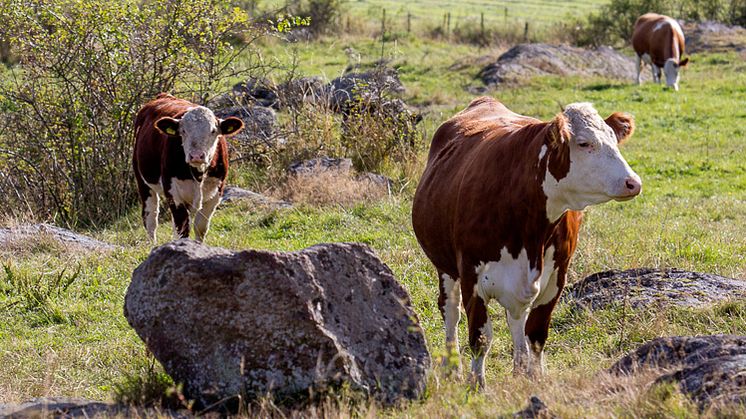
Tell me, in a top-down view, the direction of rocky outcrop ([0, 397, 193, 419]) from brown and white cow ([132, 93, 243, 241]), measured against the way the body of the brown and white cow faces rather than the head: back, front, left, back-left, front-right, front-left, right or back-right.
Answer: front-right

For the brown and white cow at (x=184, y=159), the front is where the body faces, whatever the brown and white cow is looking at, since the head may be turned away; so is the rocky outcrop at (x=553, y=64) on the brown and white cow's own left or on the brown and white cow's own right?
on the brown and white cow's own left

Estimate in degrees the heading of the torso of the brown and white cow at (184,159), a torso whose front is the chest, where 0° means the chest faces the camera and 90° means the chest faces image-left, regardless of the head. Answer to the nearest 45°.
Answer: approximately 315°

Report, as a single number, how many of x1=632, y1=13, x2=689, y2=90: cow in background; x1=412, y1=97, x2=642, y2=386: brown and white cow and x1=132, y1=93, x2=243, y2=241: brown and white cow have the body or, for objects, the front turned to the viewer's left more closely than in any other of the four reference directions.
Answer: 0

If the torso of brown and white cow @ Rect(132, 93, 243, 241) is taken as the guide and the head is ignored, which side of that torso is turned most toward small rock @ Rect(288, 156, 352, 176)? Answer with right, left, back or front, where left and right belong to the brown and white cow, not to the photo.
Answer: left

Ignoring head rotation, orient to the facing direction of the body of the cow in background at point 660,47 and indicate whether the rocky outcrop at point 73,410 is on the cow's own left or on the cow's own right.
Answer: on the cow's own right

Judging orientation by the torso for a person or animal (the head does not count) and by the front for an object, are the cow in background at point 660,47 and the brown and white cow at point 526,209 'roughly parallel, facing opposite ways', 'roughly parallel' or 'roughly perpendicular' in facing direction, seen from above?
roughly parallel

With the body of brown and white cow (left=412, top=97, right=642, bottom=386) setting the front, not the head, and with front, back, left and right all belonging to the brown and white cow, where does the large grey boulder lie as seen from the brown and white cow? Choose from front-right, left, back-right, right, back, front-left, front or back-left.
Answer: right

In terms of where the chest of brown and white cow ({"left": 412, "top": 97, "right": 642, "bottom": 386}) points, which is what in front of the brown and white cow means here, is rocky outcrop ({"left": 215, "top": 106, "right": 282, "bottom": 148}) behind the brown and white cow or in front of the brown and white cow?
behind

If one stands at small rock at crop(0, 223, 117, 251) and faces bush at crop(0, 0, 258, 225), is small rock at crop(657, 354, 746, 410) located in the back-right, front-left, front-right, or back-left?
back-right

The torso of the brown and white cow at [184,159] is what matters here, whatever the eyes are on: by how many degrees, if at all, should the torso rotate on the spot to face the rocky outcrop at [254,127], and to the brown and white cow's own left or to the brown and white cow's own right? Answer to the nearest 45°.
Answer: approximately 135° to the brown and white cow's own left

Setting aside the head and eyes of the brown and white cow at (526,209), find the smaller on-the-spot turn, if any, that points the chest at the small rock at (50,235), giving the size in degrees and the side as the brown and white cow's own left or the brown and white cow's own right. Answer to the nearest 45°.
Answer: approximately 180°

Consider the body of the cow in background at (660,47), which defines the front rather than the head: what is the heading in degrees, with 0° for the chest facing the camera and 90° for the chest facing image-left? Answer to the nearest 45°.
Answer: approximately 315°

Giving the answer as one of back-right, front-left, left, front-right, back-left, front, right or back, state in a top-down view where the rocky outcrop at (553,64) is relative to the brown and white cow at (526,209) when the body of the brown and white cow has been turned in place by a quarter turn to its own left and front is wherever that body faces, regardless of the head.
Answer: front-left
